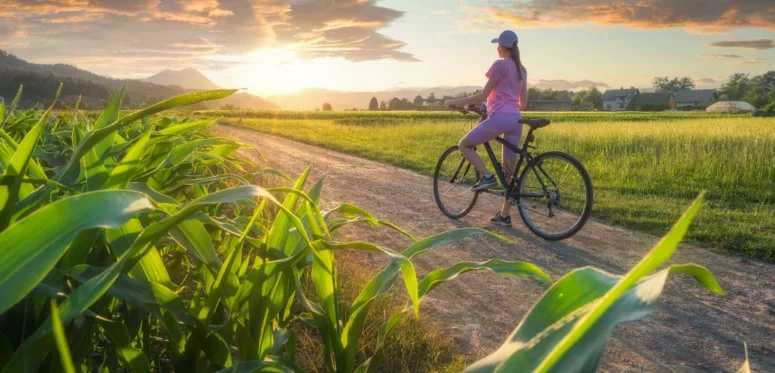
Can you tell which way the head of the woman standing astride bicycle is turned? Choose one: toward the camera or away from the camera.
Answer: away from the camera

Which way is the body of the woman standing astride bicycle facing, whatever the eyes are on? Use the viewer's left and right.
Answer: facing away from the viewer and to the left of the viewer

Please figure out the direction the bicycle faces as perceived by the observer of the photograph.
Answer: facing away from the viewer and to the left of the viewer
